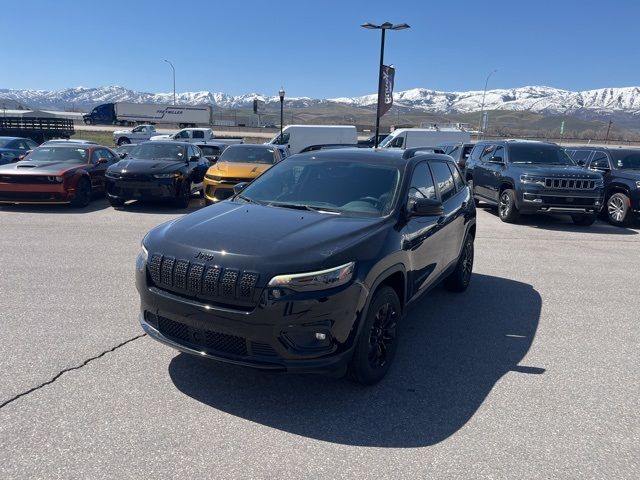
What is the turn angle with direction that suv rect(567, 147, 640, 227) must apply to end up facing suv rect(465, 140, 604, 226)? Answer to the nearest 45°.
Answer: approximately 90° to its right

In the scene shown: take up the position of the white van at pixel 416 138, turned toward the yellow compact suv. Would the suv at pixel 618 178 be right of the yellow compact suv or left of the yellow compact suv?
left

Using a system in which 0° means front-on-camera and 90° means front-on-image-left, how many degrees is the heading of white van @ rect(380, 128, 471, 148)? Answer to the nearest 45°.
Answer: approximately 90°

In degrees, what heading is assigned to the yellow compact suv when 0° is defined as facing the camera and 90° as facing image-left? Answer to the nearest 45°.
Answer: approximately 45°

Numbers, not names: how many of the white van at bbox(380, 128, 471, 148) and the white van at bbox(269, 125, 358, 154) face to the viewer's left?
2

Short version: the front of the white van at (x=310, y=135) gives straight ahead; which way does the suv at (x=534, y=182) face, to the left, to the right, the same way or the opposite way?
to the left

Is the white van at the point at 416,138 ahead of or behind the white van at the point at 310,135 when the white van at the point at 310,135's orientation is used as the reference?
behind

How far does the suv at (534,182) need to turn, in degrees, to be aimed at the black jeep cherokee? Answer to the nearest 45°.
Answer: approximately 45° to its right

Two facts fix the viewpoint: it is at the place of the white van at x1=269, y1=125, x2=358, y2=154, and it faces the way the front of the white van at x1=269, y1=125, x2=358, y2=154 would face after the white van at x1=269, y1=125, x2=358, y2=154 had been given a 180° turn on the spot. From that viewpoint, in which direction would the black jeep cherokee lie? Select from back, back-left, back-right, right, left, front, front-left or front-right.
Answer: right

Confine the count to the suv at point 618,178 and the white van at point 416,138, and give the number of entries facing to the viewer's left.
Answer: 1

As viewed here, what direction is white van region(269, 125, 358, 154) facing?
to the viewer's left

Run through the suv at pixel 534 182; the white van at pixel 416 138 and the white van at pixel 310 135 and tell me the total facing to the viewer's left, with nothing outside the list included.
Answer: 2
